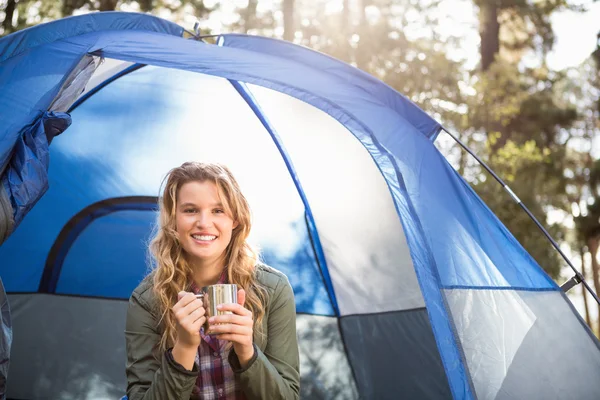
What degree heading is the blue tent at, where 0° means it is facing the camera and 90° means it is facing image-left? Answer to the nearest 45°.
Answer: approximately 0°

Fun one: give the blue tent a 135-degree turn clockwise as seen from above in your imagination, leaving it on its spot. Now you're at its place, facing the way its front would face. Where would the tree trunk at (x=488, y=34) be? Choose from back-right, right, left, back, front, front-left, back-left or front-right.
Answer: right

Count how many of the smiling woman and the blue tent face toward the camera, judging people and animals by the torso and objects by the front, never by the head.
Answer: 2

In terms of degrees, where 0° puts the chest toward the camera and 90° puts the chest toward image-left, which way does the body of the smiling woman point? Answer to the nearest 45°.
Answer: approximately 0°
